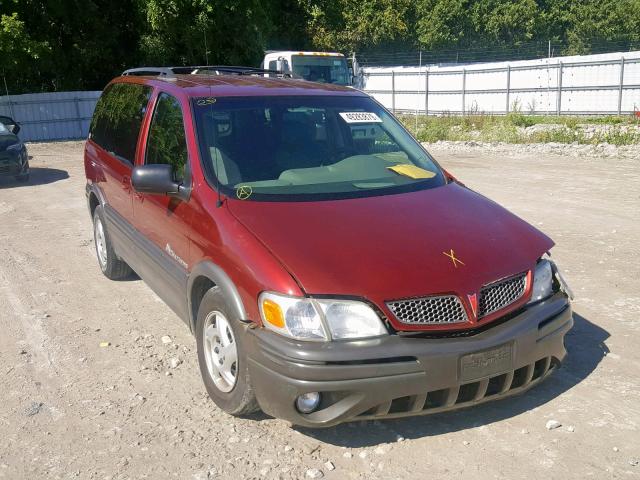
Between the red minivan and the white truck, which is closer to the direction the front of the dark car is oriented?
the red minivan

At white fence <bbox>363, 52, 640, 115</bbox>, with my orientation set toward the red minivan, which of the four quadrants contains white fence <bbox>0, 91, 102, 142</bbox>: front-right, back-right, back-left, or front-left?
front-right

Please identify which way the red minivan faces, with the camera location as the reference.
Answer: facing the viewer and to the right of the viewer

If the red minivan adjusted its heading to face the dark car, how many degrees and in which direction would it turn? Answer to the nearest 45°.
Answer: approximately 180°

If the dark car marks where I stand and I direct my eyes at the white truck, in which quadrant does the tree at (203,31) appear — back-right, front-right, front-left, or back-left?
front-left

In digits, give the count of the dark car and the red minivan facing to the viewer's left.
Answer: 0

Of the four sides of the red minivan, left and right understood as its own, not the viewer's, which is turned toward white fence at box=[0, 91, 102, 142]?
back

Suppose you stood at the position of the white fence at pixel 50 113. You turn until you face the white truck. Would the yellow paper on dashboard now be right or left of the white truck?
right

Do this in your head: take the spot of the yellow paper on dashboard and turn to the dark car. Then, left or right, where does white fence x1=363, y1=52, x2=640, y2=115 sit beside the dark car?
right

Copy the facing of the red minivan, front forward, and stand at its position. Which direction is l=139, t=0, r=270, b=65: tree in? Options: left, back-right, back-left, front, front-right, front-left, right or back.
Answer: back-left

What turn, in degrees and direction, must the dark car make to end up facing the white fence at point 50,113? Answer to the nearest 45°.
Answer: approximately 135° to its left

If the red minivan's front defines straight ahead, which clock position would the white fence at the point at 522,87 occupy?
The white fence is roughly at 8 o'clock from the red minivan.

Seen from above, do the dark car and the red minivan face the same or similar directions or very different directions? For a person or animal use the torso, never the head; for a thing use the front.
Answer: same or similar directions
